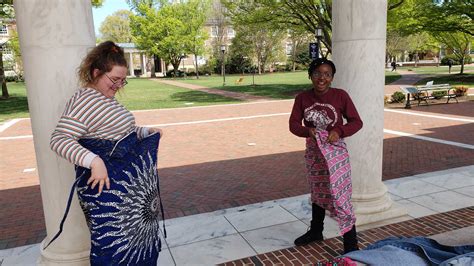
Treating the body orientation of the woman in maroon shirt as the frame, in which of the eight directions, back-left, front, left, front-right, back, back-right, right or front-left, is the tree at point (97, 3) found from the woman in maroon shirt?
back-right

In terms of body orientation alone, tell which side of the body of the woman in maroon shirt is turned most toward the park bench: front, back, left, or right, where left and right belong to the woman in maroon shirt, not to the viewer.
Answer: back

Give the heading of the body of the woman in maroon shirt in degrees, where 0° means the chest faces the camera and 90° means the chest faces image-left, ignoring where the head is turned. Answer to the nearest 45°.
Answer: approximately 0°

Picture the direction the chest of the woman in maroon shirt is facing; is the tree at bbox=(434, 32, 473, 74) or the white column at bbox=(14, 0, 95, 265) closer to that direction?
the white column

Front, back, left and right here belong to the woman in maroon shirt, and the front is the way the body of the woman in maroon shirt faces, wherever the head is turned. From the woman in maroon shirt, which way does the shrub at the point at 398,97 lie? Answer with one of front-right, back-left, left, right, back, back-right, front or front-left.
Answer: back

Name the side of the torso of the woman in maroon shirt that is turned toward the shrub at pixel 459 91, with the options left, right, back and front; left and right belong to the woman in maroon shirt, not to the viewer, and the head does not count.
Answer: back

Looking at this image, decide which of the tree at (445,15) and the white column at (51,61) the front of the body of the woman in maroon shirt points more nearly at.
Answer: the white column

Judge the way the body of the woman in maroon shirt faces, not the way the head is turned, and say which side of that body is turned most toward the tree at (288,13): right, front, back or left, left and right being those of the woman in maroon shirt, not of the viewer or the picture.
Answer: back

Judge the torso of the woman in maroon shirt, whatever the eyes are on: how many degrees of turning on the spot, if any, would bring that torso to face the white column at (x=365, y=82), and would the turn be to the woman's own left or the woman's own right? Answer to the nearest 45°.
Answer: approximately 180°

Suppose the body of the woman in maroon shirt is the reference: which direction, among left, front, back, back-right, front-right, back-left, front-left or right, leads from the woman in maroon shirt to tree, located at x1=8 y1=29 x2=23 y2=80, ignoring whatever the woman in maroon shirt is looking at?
back-right
